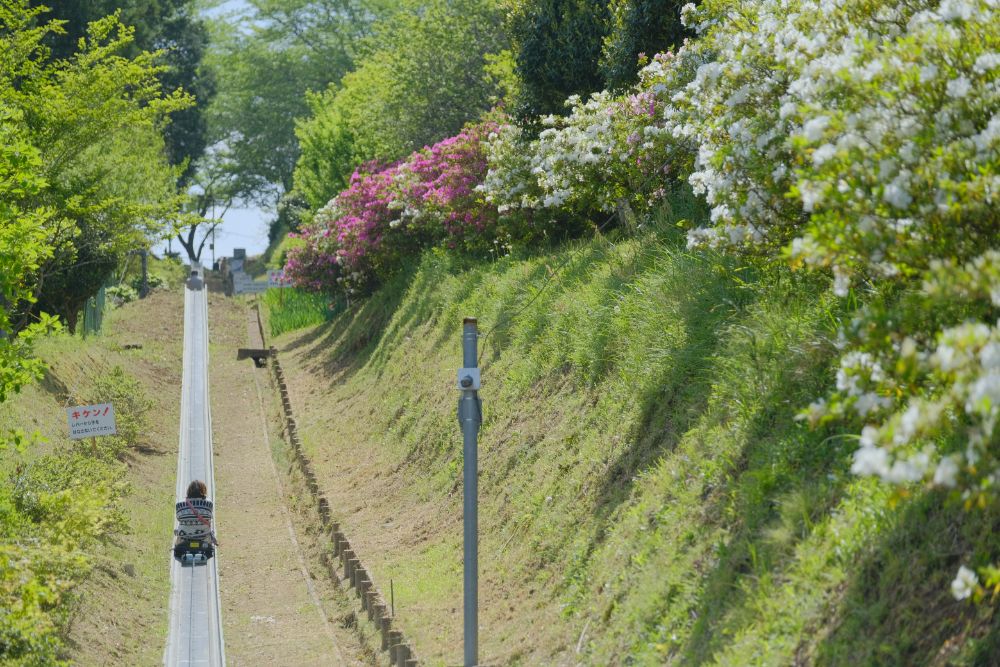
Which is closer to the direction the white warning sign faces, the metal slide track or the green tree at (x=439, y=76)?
the metal slide track

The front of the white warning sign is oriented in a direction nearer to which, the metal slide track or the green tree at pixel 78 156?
the metal slide track

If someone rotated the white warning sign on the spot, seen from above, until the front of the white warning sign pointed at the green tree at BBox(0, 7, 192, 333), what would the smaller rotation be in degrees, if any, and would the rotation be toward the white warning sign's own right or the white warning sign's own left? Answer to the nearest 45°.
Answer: approximately 180°

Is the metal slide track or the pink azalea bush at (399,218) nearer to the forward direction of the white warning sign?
the metal slide track

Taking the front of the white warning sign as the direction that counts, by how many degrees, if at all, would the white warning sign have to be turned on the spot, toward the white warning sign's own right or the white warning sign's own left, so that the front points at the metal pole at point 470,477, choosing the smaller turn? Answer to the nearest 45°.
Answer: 0° — it already faces it

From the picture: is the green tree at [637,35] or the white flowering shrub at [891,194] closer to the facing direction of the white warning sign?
the white flowering shrub

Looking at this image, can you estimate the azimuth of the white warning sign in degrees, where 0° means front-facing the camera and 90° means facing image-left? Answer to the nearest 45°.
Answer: approximately 0°

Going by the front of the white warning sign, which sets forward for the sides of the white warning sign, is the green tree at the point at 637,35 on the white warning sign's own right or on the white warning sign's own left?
on the white warning sign's own left

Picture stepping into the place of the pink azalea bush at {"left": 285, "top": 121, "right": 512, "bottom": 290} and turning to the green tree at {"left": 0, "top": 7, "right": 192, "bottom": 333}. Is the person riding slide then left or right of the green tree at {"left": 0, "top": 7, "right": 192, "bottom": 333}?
left

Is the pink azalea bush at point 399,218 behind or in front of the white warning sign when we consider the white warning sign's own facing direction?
behind

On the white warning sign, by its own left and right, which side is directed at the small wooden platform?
back

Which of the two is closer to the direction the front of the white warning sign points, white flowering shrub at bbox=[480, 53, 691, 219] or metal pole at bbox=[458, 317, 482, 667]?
the metal pole

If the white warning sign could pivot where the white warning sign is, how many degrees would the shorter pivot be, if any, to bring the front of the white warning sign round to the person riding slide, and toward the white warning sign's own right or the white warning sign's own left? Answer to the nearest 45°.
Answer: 0° — it already faces them
